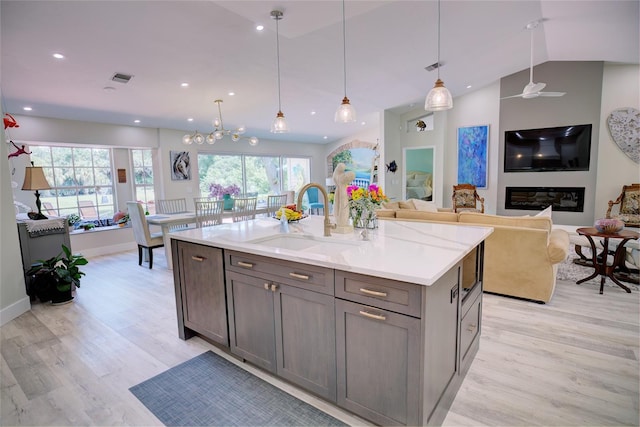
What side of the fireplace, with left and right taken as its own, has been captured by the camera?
front

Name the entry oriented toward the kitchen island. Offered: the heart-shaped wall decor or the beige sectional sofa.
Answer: the heart-shaped wall decor

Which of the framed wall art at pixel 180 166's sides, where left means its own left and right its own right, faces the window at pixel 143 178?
right

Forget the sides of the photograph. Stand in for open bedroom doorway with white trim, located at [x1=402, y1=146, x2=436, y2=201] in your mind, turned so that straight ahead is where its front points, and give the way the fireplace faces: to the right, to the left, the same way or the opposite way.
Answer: the same way

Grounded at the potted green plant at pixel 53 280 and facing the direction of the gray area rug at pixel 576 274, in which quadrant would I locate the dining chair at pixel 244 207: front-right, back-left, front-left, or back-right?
front-left

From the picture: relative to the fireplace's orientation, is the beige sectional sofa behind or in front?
in front

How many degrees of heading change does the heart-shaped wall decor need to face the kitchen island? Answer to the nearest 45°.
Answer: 0° — it already faces it

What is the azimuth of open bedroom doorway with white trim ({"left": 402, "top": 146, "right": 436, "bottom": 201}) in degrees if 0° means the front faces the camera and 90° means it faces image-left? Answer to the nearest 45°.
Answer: approximately 0°

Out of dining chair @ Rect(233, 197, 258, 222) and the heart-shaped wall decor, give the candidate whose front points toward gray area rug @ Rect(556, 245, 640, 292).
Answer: the heart-shaped wall decor

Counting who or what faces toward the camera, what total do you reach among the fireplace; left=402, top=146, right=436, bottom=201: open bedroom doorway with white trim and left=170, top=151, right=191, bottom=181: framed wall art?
3

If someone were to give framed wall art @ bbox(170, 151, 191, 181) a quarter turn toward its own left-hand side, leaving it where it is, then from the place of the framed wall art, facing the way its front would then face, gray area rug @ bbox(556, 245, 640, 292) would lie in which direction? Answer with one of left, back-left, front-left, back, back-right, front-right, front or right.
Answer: front-right
